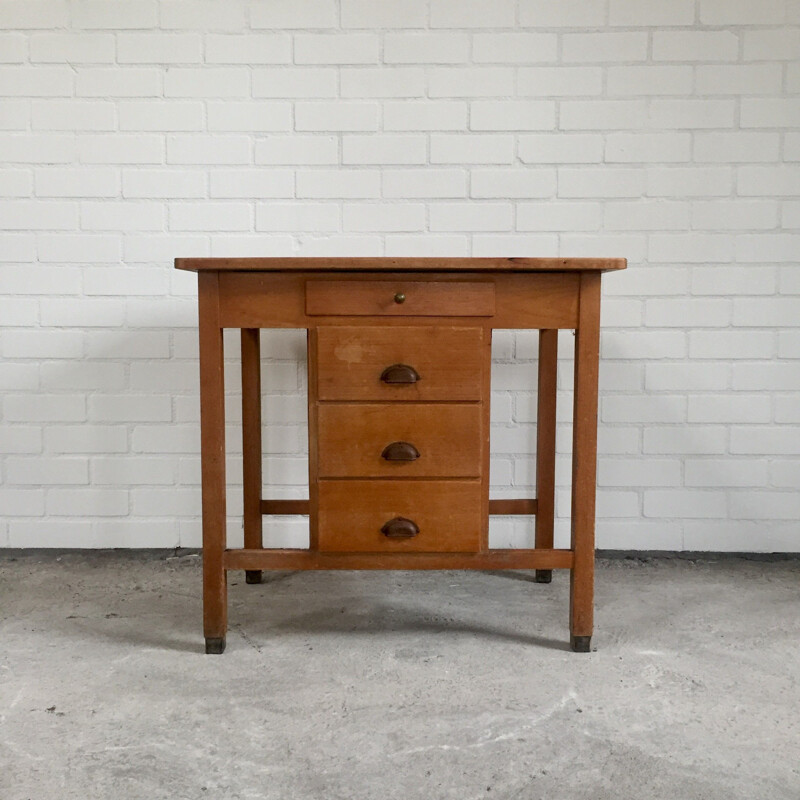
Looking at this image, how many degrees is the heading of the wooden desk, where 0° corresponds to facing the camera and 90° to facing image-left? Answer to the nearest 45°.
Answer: approximately 0°
